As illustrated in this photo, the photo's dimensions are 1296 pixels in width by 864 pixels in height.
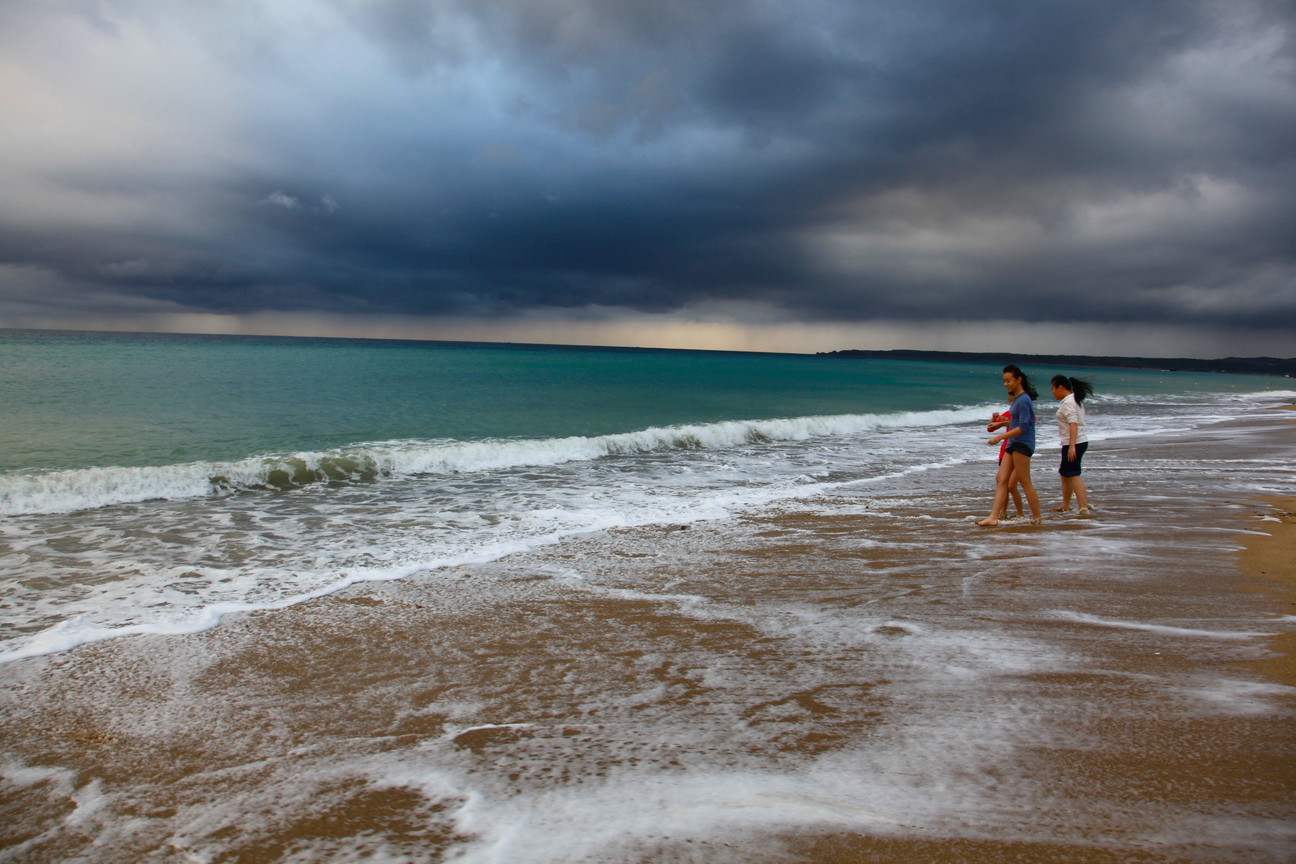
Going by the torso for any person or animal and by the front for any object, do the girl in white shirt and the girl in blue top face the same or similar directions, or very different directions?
same or similar directions

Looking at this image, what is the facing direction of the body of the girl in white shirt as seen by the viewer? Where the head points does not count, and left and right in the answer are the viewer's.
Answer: facing to the left of the viewer

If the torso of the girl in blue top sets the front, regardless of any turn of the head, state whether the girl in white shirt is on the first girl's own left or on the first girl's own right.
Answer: on the first girl's own right

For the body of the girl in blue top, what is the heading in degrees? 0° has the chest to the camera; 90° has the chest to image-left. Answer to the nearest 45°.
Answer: approximately 90°
